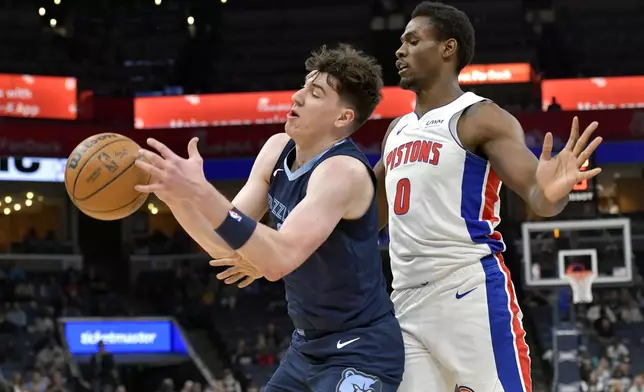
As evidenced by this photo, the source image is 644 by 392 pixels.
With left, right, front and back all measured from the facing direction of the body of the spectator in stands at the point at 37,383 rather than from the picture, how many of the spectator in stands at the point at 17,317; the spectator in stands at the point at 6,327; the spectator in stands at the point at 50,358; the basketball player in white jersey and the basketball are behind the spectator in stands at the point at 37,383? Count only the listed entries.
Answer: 3

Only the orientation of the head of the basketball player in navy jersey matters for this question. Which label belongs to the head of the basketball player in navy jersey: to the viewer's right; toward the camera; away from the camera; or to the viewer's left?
to the viewer's left

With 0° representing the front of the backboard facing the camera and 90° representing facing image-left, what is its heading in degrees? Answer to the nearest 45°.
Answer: approximately 0°

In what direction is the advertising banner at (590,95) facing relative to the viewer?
toward the camera

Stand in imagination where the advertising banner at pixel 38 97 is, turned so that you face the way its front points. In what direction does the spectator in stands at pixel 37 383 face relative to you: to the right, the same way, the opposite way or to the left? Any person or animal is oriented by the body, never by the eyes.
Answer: the same way

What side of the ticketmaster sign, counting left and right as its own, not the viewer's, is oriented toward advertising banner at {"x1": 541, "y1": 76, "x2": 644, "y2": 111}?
left

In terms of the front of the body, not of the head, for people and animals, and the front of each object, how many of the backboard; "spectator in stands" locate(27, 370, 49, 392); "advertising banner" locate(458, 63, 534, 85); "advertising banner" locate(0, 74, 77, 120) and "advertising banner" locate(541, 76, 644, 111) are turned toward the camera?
5

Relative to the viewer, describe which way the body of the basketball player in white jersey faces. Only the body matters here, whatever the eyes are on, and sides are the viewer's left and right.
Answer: facing the viewer and to the left of the viewer

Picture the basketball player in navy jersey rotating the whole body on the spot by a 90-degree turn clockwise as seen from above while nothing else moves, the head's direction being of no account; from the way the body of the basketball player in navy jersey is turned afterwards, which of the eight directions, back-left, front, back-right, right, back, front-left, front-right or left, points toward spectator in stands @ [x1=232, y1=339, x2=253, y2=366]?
front-right

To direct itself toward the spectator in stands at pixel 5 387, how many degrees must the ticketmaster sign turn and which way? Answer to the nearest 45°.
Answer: approximately 45° to its right

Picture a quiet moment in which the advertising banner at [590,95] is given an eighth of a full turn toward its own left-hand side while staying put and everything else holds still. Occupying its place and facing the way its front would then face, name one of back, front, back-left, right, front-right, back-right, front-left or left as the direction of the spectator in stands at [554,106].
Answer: right

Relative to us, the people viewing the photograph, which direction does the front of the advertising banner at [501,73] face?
facing the viewer

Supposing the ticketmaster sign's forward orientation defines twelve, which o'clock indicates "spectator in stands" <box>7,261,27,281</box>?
The spectator in stands is roughly at 4 o'clock from the ticketmaster sign.
